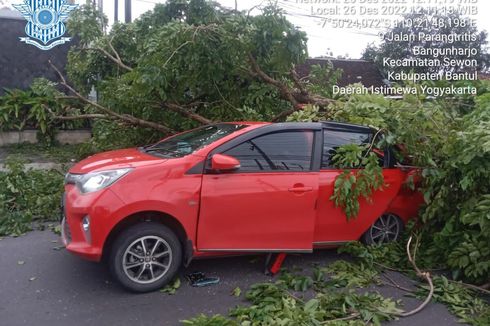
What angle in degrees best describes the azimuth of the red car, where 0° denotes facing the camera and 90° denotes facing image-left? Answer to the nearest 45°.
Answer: approximately 45°

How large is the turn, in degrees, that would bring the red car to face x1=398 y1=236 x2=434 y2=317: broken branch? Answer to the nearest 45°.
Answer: approximately 135° to its left

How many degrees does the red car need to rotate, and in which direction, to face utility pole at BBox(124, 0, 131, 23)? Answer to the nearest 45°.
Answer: approximately 135° to its right
